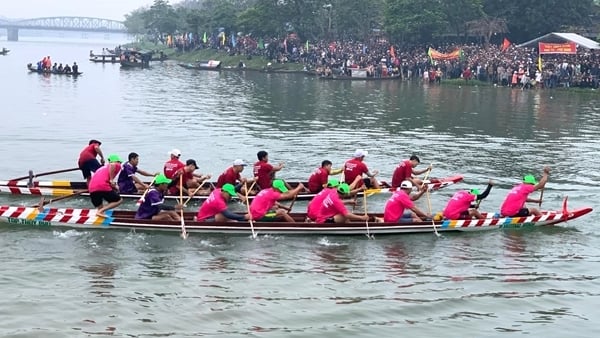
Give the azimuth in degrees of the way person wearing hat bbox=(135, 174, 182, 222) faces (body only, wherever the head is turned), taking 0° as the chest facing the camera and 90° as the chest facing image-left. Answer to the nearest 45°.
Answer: approximately 270°

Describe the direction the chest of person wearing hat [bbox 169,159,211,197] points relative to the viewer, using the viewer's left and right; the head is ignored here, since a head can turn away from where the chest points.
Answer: facing to the right of the viewer

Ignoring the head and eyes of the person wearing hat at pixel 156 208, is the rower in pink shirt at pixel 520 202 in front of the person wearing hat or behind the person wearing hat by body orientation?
in front

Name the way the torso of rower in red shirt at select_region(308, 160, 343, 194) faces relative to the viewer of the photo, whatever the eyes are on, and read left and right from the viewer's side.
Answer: facing to the right of the viewer

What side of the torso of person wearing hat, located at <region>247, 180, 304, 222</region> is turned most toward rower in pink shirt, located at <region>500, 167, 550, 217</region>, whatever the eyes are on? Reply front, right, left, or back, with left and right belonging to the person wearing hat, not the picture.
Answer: front

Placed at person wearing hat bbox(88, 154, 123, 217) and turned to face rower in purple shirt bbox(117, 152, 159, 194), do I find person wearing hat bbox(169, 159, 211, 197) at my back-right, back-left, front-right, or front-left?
front-right

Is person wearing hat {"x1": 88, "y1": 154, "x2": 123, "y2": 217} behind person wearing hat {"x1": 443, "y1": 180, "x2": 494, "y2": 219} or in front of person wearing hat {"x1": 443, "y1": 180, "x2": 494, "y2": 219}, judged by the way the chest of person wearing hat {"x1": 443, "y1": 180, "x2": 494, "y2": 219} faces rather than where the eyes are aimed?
behind

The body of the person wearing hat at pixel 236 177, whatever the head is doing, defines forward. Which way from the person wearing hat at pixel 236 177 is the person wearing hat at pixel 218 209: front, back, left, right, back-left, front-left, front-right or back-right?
right

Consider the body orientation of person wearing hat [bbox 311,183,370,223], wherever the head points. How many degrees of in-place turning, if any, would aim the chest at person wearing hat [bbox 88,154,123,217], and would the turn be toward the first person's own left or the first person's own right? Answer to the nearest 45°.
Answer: approximately 180°

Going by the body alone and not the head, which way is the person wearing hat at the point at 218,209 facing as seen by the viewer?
to the viewer's right

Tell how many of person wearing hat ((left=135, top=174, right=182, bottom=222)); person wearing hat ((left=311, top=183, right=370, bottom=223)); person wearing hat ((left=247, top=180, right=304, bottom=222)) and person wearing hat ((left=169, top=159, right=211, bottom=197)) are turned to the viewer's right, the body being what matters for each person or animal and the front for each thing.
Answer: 4

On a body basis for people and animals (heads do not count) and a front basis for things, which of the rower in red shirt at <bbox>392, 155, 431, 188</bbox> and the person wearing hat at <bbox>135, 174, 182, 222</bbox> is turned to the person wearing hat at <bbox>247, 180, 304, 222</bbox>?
the person wearing hat at <bbox>135, 174, 182, 222</bbox>

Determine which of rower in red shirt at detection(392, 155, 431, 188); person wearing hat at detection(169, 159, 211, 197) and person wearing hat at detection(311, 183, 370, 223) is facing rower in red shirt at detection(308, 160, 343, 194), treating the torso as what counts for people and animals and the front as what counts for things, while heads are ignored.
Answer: person wearing hat at detection(169, 159, 211, 197)

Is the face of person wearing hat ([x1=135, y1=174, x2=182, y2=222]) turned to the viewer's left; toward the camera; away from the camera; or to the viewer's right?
to the viewer's right

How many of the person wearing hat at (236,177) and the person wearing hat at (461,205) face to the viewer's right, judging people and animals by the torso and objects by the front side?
2
